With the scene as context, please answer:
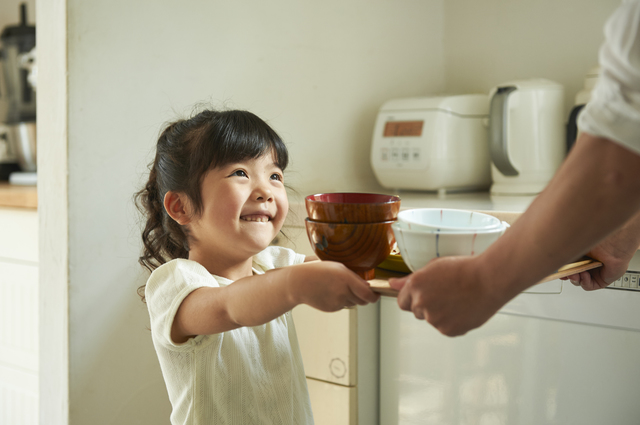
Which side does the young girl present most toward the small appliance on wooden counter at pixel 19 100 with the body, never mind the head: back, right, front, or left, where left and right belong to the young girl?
back

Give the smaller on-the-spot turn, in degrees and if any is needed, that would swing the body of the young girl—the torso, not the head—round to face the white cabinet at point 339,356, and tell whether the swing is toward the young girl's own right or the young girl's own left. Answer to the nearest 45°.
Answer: approximately 90° to the young girl's own left

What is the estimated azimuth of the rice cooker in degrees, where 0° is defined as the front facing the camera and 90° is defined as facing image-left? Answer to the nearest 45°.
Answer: approximately 45°

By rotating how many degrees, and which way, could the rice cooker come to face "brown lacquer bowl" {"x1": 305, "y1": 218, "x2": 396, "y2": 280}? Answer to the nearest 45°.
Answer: approximately 45° to its left

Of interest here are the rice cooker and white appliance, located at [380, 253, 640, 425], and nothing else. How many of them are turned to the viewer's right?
0

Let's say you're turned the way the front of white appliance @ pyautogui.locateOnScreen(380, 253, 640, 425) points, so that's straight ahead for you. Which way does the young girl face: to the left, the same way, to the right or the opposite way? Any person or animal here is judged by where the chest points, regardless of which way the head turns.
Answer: to the left

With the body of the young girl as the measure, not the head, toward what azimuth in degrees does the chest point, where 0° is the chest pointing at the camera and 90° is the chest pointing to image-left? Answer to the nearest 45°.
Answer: approximately 315°

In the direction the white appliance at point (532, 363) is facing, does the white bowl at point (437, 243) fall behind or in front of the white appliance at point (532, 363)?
in front

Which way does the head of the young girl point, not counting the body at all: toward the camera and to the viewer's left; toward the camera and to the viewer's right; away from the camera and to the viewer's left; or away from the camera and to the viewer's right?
toward the camera and to the viewer's right
